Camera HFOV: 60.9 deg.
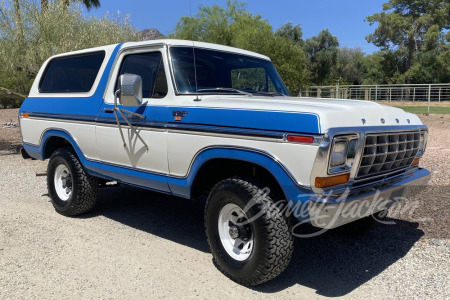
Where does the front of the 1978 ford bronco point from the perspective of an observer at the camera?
facing the viewer and to the right of the viewer

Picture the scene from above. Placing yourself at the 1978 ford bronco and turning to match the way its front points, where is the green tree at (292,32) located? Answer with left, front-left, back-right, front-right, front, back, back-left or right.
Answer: back-left

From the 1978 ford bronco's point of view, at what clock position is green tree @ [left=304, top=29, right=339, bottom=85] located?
The green tree is roughly at 8 o'clock from the 1978 ford bronco.

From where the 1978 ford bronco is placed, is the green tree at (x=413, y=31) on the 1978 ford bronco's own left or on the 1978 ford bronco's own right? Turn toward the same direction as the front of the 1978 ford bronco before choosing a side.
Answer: on the 1978 ford bronco's own left
